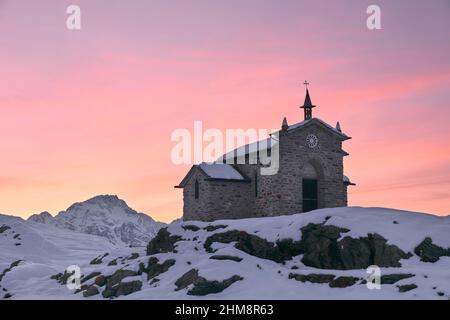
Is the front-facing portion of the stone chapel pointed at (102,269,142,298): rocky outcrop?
no

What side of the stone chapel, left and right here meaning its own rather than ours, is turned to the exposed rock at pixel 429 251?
front

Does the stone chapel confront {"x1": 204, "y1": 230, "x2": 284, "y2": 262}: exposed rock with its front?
no

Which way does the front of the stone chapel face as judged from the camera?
facing the viewer and to the right of the viewer

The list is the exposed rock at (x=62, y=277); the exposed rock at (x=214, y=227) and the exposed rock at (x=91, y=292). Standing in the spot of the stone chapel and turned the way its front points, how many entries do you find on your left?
0

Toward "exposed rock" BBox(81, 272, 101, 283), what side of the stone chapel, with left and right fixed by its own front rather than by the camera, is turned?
right

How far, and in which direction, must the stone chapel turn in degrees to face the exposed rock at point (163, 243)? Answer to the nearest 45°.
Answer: approximately 90° to its right

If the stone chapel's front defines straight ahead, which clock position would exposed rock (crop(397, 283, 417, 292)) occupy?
The exposed rock is roughly at 1 o'clock from the stone chapel.

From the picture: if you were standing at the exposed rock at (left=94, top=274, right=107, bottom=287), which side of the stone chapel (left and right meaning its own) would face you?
right

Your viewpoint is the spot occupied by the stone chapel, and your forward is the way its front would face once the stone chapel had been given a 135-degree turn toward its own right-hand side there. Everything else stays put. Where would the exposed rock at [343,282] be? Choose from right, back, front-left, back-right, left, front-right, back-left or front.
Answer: left

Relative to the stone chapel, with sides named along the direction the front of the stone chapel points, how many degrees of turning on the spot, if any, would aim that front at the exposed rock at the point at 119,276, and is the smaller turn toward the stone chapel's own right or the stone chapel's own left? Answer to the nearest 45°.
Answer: approximately 90° to the stone chapel's own right

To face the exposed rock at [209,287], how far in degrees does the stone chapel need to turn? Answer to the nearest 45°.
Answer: approximately 45° to its right

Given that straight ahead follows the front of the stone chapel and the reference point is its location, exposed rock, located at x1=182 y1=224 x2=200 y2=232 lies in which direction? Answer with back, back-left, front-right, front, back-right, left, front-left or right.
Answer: right

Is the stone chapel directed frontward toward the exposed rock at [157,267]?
no
